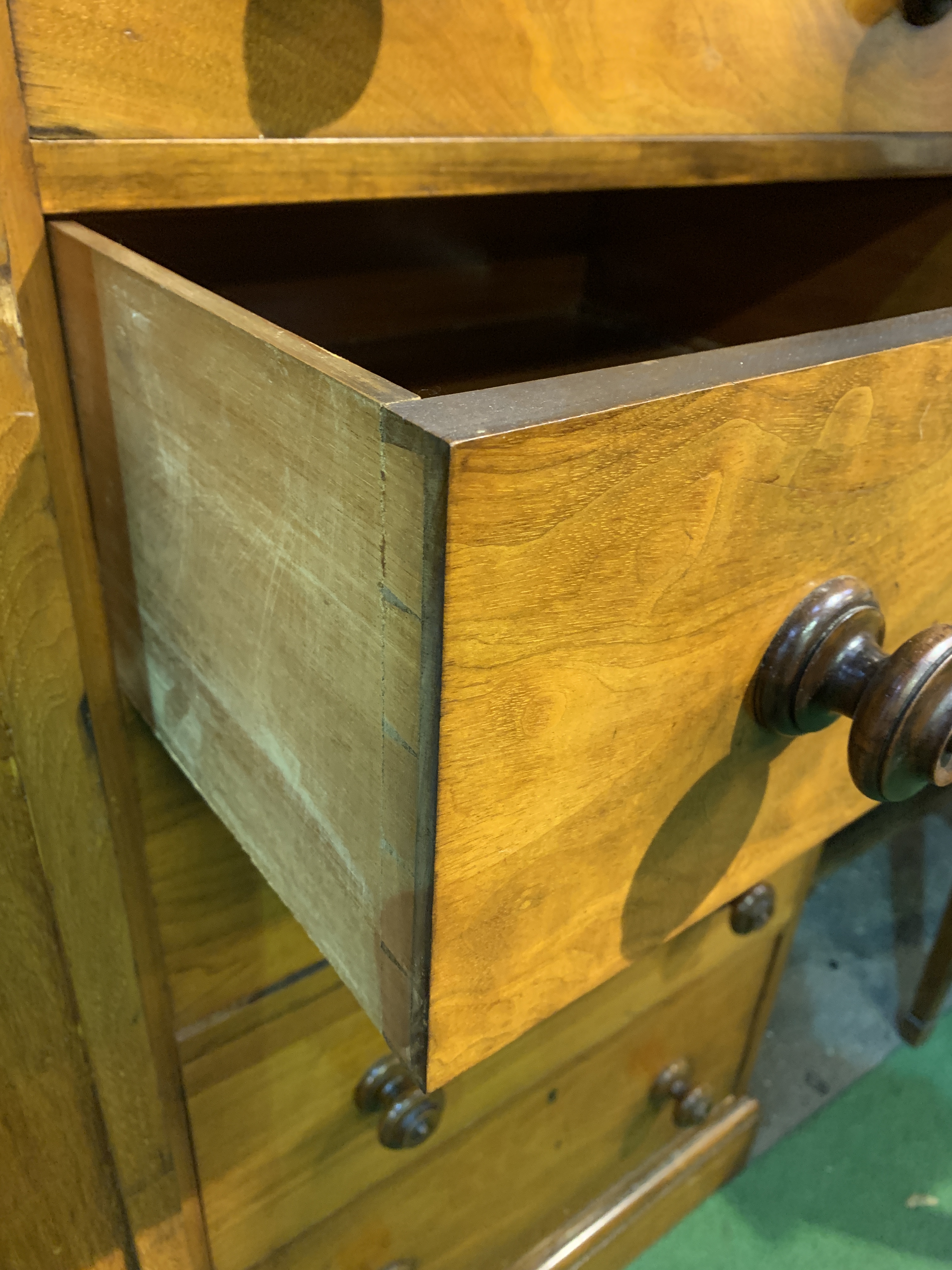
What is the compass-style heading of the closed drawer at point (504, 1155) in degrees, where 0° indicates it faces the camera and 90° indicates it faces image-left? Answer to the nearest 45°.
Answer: approximately 315°

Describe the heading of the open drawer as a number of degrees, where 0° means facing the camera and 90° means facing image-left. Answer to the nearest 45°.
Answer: approximately 315°
